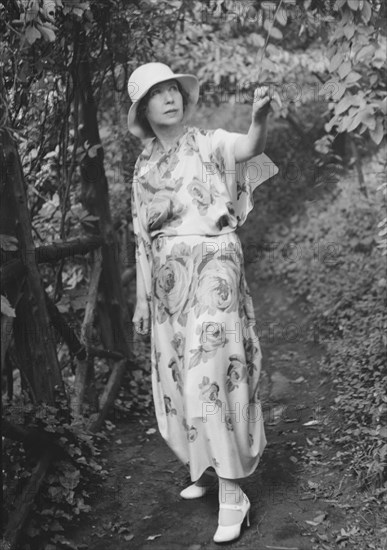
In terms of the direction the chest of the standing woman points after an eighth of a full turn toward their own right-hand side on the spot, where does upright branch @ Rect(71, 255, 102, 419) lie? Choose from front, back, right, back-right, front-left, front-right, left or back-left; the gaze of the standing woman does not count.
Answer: front-right

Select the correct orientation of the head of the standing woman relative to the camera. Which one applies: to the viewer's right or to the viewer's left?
to the viewer's right

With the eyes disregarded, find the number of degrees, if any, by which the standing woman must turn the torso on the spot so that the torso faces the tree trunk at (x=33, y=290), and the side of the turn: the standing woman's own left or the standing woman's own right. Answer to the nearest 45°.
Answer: approximately 45° to the standing woman's own right

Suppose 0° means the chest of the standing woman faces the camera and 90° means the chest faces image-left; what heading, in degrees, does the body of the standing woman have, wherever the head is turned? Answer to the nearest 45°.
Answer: approximately 45°
